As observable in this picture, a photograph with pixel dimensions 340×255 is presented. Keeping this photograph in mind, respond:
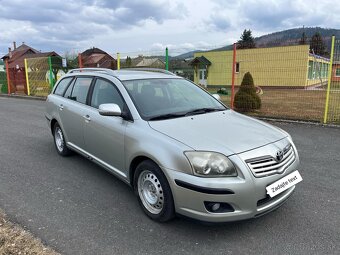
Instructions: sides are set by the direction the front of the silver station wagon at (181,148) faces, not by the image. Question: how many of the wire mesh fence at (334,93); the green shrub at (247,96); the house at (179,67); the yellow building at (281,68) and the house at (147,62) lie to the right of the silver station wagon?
0

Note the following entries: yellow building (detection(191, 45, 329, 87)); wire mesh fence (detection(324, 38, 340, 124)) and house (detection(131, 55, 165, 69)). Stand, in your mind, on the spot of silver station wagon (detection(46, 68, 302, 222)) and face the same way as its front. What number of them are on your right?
0

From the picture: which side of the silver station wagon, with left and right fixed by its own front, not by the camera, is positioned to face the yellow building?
left

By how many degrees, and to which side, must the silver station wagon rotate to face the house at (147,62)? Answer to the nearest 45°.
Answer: approximately 135° to its left

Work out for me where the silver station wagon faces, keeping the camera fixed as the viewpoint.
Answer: facing the viewer and to the right of the viewer

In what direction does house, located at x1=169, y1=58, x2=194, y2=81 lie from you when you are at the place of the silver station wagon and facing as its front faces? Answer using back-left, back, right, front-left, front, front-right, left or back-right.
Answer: back-left

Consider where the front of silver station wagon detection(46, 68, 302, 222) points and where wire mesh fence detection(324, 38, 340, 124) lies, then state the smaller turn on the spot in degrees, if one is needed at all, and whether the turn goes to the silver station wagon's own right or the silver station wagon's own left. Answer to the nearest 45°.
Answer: approximately 90° to the silver station wagon's own left

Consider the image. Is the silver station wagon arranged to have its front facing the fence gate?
no

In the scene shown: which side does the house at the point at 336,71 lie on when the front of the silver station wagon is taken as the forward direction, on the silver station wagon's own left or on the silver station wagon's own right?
on the silver station wagon's own left

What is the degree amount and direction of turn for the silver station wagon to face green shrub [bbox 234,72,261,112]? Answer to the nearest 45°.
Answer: approximately 135° to its left
